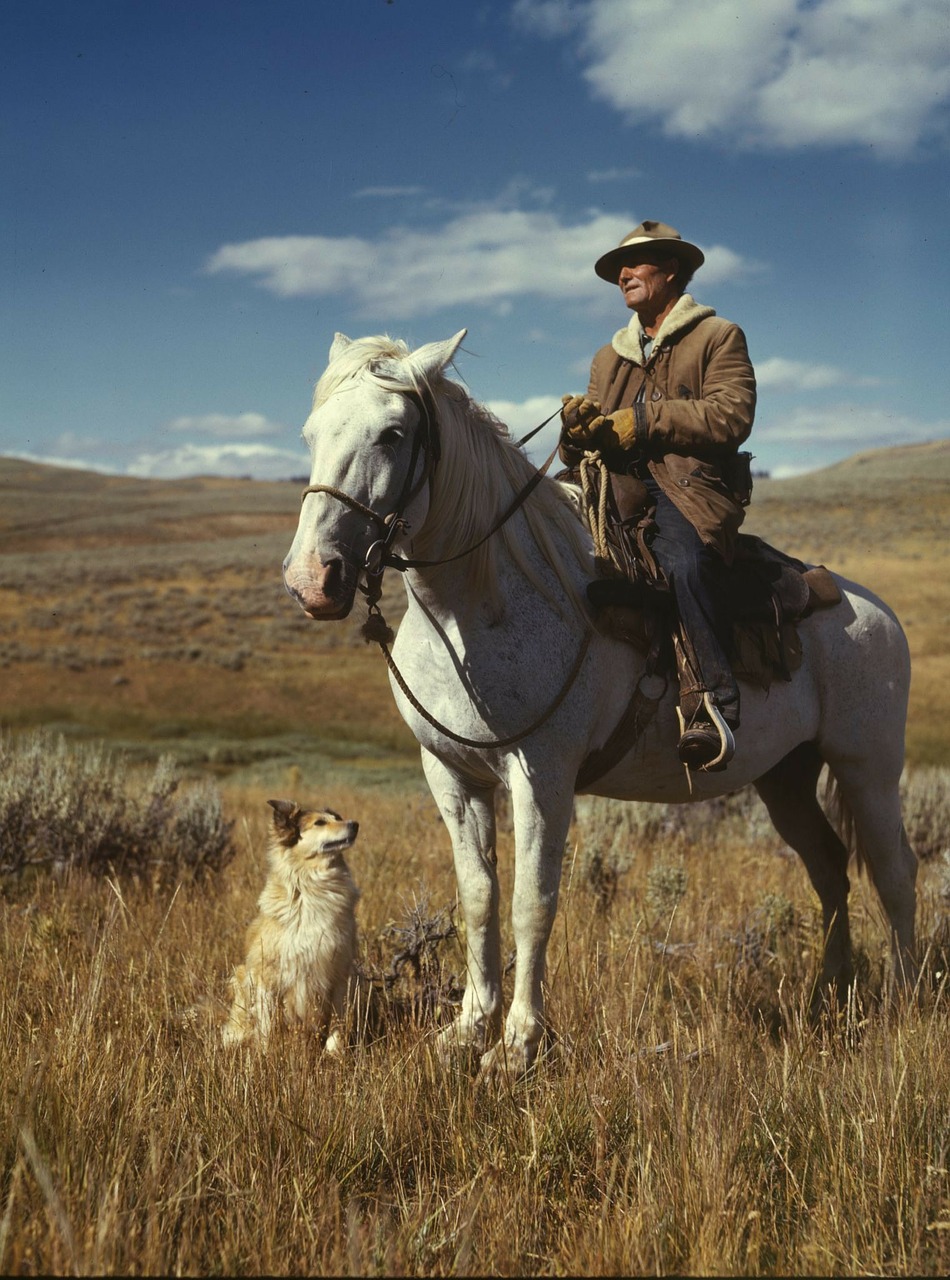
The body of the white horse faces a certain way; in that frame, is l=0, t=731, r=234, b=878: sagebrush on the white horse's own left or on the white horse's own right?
on the white horse's own right

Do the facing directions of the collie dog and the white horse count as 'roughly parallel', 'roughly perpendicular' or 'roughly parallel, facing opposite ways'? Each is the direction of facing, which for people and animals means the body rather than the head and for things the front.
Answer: roughly perpendicular

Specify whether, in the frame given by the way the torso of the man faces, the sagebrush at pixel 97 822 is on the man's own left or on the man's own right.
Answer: on the man's own right

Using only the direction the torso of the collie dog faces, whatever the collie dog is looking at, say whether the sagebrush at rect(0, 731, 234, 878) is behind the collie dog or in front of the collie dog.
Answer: behind

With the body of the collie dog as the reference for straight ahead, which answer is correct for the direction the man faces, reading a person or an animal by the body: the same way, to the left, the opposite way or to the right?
to the right

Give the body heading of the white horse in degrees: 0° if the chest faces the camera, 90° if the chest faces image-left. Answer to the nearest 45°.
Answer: approximately 45°
